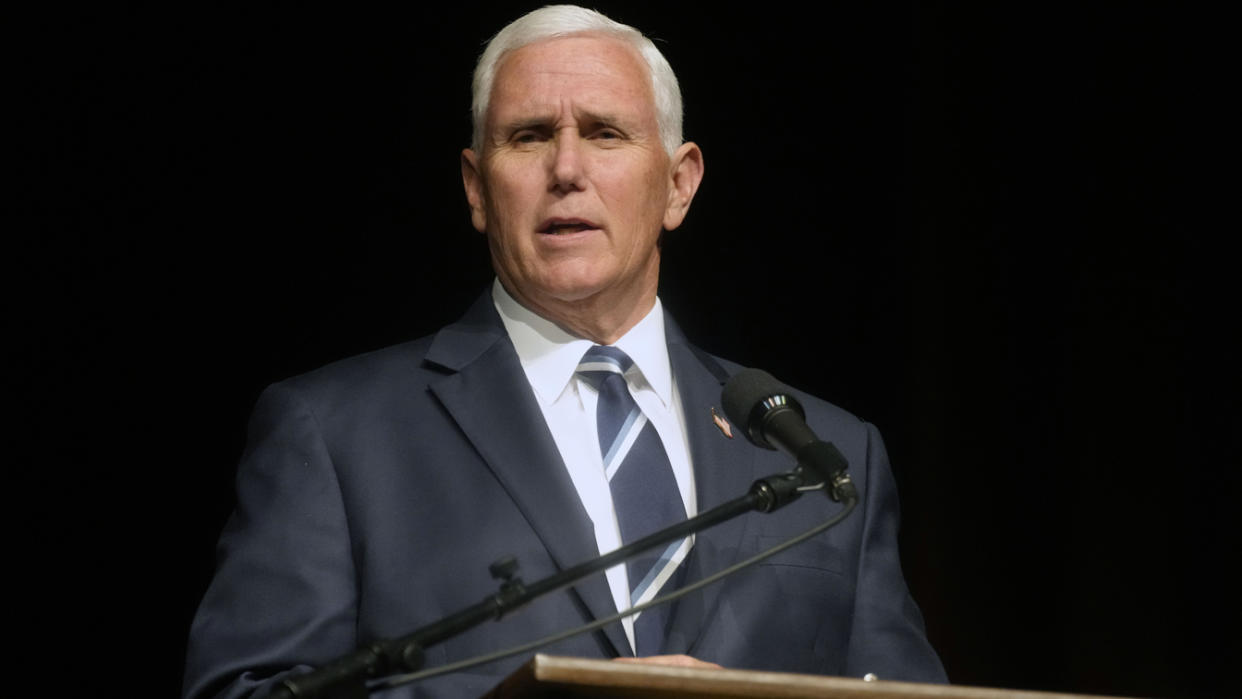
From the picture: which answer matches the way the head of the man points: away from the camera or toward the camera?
toward the camera

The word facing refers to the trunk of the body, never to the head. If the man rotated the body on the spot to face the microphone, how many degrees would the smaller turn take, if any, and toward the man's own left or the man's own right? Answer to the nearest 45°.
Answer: approximately 45° to the man's own left

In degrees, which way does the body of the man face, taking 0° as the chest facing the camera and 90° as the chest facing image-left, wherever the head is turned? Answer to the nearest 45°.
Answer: approximately 0°

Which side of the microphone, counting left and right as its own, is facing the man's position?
front

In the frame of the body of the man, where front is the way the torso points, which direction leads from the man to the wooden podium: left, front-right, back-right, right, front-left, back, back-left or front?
front

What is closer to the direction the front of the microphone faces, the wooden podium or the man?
the man

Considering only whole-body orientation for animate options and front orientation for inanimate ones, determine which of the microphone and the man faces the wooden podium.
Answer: the man

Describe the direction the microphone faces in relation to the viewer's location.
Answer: facing away from the viewer and to the left of the viewer

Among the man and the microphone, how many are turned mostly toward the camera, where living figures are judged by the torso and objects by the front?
1

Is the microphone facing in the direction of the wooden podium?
no

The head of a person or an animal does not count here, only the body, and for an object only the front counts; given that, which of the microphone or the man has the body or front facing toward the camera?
the man
